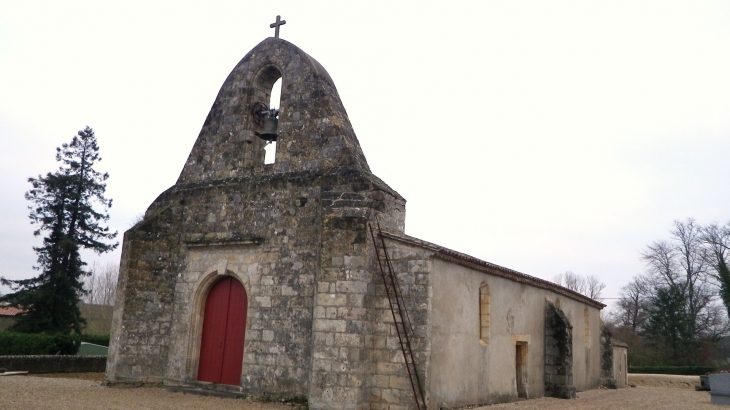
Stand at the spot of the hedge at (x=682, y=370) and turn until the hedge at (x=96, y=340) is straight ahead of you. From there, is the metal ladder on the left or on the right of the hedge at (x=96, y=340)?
left

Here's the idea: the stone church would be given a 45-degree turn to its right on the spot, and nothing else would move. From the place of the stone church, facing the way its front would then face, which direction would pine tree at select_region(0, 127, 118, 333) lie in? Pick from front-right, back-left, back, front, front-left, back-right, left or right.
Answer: front-right

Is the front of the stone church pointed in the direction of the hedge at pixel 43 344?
no

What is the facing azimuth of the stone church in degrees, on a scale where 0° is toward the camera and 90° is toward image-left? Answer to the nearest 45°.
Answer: approximately 45°

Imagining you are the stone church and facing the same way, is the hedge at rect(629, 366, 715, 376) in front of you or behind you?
behind

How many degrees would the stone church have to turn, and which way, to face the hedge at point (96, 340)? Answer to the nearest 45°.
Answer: approximately 90° to its right
